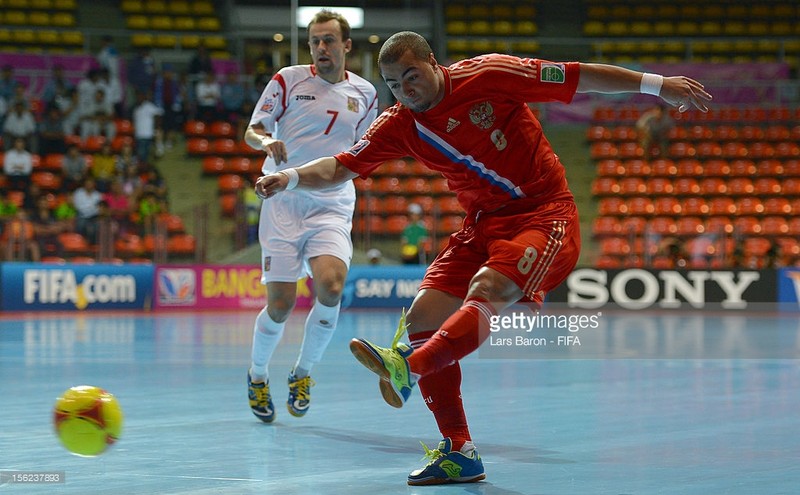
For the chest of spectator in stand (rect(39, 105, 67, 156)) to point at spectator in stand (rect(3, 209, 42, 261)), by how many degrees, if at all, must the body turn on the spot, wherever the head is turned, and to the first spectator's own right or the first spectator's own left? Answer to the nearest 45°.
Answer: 0° — they already face them

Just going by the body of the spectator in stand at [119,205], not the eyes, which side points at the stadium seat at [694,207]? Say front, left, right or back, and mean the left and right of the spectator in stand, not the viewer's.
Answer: left

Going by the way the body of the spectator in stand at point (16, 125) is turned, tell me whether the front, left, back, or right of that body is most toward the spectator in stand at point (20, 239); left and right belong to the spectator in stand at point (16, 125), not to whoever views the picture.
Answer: front

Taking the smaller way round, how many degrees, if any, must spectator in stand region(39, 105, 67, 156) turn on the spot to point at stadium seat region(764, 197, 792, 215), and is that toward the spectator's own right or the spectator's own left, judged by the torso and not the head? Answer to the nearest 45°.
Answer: approximately 90° to the spectator's own left

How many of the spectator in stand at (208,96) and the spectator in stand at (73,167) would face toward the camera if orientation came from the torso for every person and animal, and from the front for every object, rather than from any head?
2

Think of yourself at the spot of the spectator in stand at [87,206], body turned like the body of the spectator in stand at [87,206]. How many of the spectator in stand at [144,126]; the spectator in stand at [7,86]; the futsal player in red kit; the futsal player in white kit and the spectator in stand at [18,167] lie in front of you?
2

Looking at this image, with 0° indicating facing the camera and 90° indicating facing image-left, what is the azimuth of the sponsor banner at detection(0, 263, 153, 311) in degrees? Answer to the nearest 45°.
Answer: approximately 0°

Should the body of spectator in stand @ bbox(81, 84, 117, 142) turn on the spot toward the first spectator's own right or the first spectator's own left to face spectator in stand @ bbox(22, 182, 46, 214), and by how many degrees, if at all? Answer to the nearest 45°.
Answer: approximately 45° to the first spectator's own right

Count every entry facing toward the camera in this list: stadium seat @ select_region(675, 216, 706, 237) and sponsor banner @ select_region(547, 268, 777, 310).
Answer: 2

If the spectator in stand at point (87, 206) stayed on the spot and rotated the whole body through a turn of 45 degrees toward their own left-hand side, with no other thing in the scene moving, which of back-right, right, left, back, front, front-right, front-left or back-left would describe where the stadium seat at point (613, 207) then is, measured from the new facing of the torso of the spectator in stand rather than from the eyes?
front-left

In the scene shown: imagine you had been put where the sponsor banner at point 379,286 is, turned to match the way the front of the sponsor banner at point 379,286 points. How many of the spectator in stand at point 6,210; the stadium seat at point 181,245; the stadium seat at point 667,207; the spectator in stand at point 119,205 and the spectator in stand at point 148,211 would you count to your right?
4

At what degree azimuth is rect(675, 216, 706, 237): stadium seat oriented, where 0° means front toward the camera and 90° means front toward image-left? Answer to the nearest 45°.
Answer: approximately 0°
